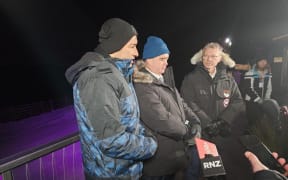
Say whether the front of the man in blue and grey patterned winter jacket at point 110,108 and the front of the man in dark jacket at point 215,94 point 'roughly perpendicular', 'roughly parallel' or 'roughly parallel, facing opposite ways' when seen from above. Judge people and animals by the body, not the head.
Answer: roughly perpendicular

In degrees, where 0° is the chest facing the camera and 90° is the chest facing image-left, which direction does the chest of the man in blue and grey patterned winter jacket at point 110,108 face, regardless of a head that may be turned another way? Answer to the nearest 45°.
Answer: approximately 270°

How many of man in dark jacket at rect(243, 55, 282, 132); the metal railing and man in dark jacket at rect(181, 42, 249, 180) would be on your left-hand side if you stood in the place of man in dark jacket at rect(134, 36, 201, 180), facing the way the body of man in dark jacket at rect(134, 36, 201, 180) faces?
2

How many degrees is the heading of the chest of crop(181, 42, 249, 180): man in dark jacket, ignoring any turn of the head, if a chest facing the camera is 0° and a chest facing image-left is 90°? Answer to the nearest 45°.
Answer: approximately 0°

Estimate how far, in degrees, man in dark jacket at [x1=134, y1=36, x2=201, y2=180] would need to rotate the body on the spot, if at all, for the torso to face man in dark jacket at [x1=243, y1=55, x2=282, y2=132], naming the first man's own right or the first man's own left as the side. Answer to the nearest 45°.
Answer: approximately 90° to the first man's own left

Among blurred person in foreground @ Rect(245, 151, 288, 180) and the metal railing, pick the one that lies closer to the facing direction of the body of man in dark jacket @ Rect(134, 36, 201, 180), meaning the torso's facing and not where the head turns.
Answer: the blurred person in foreground

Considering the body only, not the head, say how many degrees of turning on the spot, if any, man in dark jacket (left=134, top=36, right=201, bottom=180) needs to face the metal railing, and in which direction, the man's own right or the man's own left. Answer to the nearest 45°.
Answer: approximately 90° to the man's own right

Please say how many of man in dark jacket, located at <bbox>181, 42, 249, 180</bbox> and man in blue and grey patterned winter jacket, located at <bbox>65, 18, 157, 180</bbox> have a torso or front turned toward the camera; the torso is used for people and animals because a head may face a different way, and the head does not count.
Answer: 1

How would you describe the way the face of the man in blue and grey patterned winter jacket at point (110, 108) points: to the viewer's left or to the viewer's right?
to the viewer's right

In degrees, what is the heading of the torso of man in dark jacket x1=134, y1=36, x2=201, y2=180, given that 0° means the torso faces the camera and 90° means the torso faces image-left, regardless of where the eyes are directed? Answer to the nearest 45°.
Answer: approximately 315°
